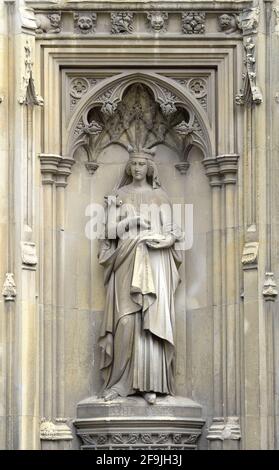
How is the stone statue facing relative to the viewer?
toward the camera
